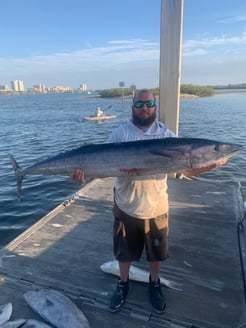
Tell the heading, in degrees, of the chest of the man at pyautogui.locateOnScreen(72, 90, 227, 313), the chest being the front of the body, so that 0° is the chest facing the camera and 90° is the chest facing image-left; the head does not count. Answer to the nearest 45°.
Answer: approximately 0°

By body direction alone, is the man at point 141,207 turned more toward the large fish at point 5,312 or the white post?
the large fish

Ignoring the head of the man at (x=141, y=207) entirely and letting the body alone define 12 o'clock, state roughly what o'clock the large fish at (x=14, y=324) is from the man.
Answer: The large fish is roughly at 2 o'clock from the man.

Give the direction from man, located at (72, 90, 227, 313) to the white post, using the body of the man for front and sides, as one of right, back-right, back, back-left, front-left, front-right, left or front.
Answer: back

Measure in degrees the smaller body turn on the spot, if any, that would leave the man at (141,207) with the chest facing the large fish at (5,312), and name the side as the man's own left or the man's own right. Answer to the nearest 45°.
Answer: approximately 90° to the man's own right
